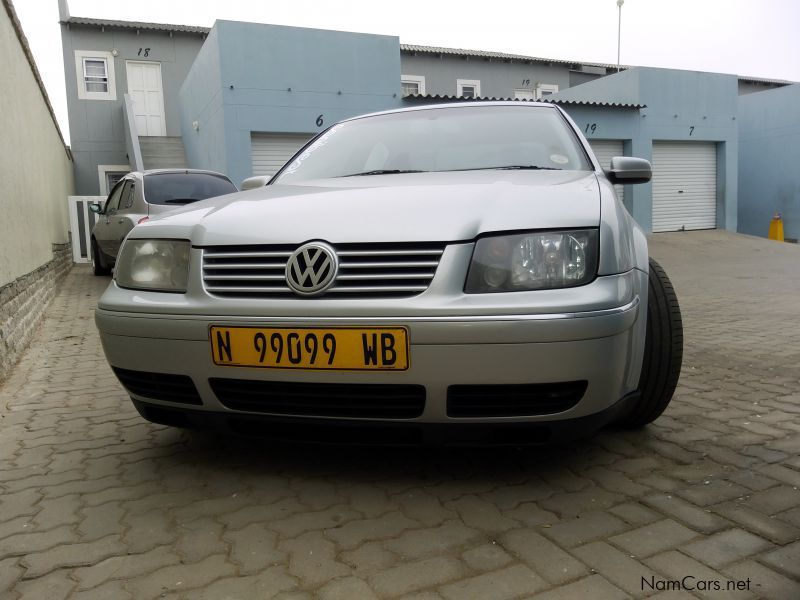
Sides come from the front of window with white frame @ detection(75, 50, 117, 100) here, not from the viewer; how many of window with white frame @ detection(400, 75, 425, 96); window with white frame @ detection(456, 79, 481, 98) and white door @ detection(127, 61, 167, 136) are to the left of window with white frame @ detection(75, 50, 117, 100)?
3

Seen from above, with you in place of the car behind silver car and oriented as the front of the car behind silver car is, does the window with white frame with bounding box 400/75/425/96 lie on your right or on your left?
on your right

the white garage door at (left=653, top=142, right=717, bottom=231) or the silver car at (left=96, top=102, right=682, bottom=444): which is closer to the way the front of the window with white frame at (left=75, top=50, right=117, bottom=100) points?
the silver car

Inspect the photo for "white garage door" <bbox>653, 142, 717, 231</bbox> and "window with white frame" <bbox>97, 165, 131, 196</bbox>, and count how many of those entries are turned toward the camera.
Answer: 2

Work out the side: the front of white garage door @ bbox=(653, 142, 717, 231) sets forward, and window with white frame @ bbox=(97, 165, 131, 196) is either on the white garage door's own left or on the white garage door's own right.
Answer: on the white garage door's own right

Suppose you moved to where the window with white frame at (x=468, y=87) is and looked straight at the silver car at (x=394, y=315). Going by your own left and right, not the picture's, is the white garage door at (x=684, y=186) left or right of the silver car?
left

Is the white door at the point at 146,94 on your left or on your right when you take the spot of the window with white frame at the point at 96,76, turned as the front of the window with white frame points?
on your left

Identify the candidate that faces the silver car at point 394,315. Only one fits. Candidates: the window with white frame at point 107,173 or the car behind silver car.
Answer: the window with white frame

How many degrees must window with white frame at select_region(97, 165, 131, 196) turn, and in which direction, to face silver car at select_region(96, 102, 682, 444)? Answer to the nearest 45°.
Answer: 0° — it already faces it

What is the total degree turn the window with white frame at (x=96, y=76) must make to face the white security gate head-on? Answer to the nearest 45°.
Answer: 0° — it already faces it

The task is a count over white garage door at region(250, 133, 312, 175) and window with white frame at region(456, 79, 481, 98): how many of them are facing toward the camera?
2

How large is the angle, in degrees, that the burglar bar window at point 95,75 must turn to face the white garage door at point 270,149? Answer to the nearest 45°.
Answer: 0° — it already faces it
